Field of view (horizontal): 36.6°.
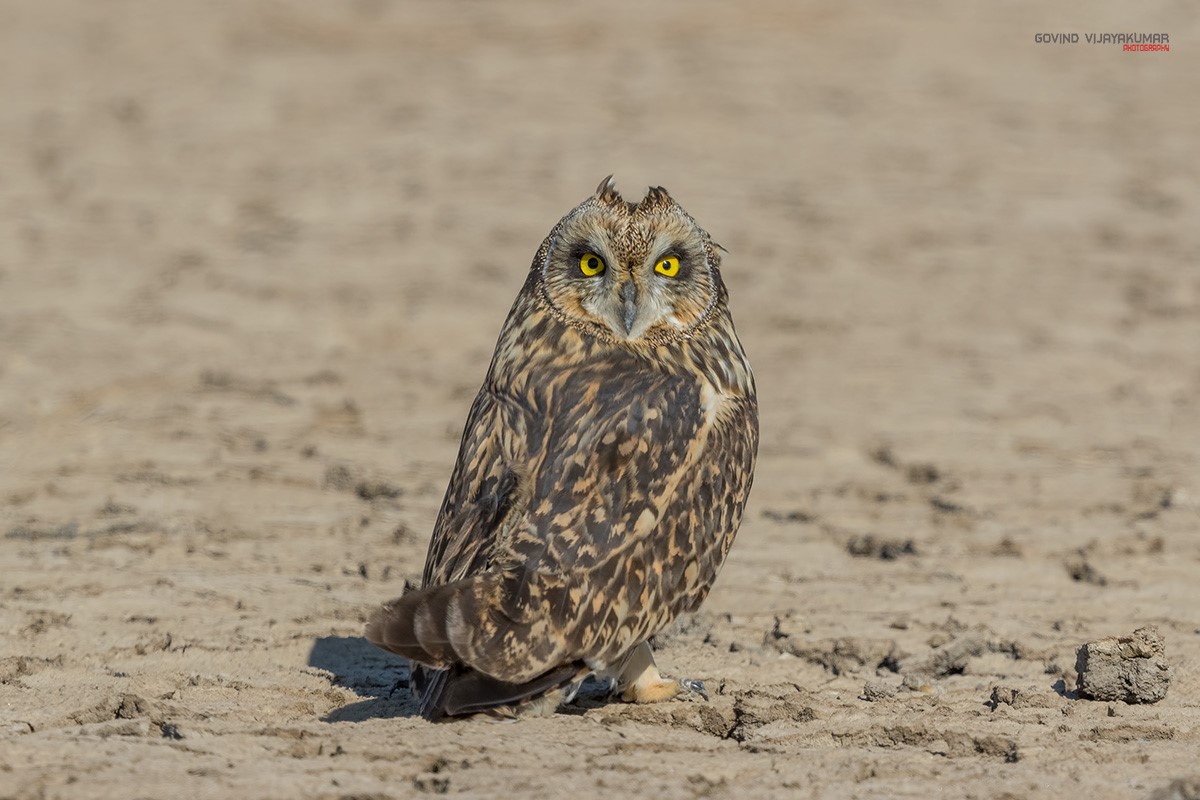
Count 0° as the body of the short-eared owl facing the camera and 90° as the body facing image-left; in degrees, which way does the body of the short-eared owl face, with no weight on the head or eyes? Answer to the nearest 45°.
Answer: approximately 225°

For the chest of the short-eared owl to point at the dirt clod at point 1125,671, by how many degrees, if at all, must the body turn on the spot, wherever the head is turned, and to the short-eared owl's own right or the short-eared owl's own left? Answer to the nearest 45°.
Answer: approximately 45° to the short-eared owl's own right
